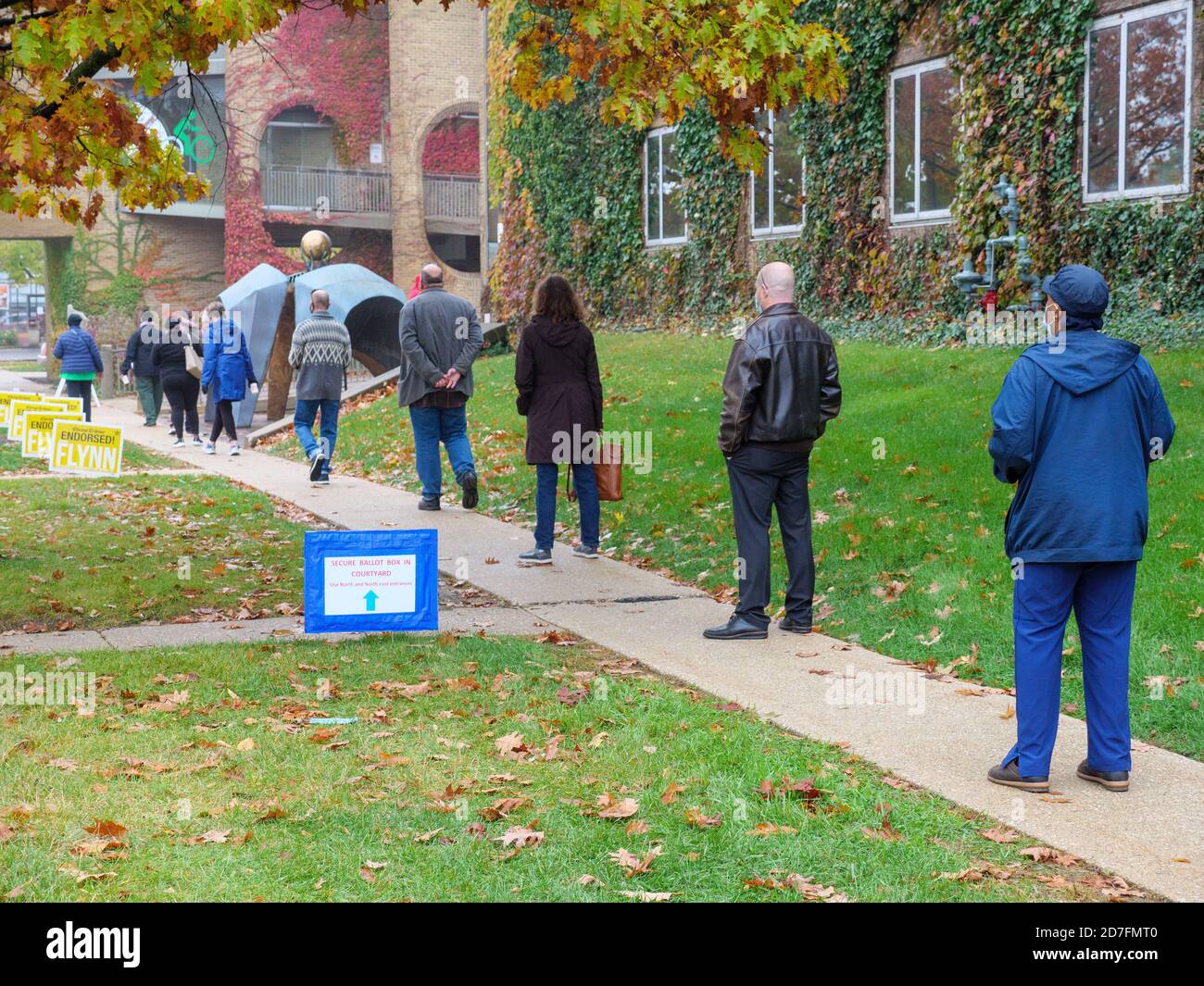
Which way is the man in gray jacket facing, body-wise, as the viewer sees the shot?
away from the camera

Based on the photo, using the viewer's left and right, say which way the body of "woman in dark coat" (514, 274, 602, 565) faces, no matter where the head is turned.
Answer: facing away from the viewer and to the left of the viewer

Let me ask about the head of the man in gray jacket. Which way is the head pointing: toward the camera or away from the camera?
away from the camera

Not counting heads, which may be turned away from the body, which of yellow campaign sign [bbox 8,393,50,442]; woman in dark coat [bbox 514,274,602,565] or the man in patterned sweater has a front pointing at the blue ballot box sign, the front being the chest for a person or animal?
the yellow campaign sign

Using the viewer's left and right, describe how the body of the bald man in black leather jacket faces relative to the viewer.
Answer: facing away from the viewer and to the left of the viewer

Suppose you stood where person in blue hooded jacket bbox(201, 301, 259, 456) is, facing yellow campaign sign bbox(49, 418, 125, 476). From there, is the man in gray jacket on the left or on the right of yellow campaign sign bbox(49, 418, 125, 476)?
left

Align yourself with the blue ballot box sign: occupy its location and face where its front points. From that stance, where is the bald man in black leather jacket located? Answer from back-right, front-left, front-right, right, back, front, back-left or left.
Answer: left

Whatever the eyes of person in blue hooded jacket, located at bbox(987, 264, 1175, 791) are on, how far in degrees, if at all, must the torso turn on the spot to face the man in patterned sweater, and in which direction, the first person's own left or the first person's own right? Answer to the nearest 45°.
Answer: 0° — they already face them

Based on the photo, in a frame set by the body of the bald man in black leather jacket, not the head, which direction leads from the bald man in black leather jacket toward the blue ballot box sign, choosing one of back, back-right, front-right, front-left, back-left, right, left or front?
front-left

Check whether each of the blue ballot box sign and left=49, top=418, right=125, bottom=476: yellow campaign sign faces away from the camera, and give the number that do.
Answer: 0

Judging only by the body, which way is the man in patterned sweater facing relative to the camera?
away from the camera

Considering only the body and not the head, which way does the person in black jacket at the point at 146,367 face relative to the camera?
away from the camera
